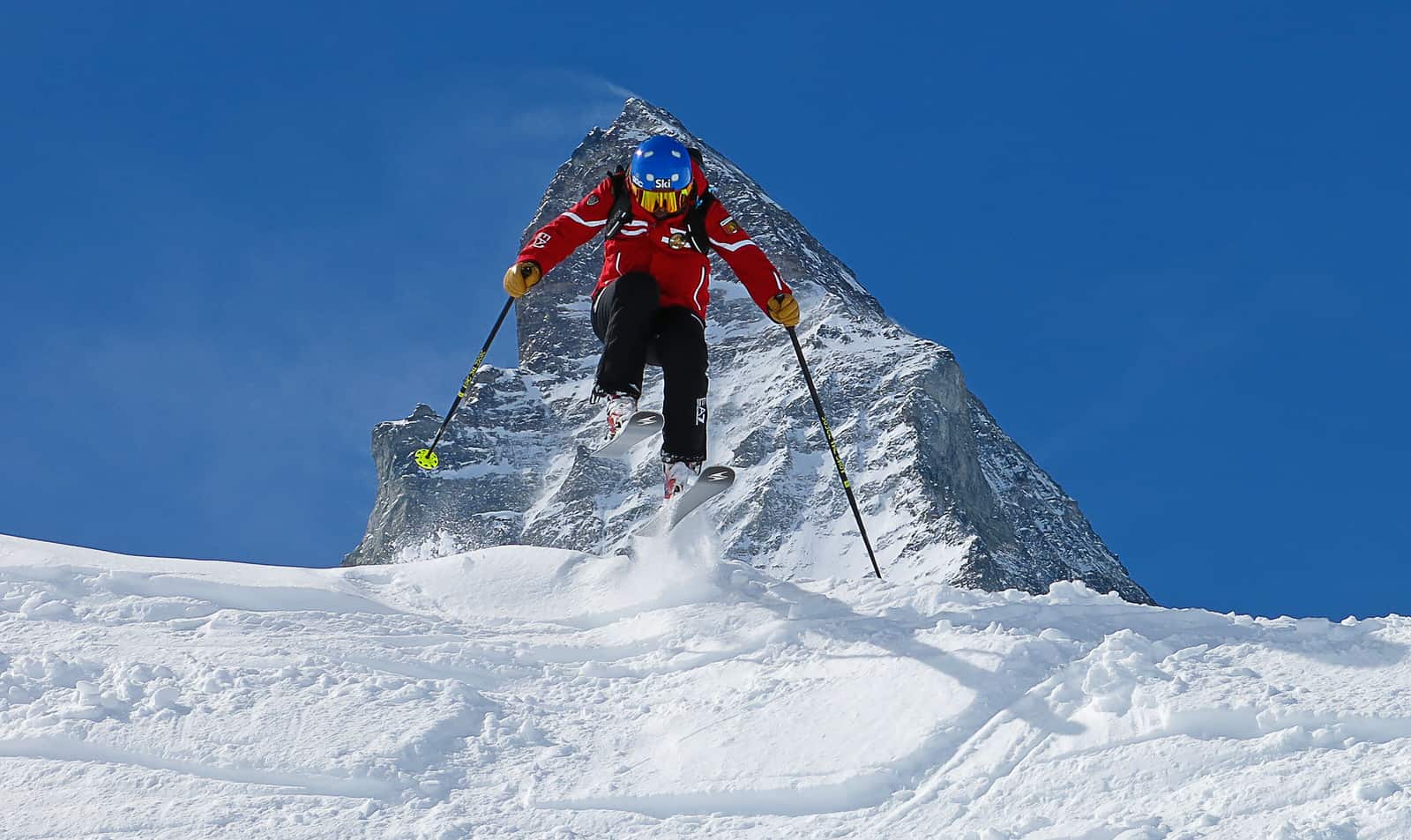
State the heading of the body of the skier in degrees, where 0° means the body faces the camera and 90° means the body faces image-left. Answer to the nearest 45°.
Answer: approximately 0°
